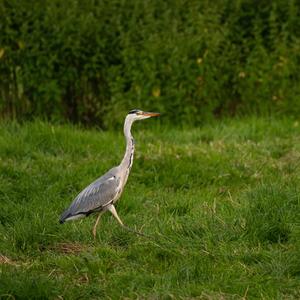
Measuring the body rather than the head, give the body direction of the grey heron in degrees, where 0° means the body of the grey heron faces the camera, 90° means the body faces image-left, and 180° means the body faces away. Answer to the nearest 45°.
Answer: approximately 270°
